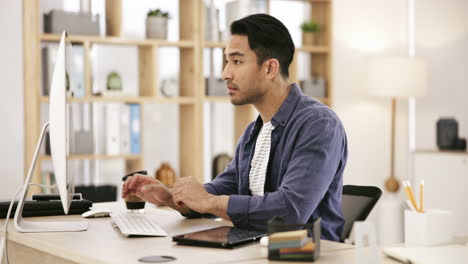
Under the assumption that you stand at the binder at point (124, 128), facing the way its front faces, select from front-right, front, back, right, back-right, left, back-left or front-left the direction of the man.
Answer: front

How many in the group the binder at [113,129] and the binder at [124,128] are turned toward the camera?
2

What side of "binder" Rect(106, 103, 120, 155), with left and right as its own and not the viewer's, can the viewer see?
front

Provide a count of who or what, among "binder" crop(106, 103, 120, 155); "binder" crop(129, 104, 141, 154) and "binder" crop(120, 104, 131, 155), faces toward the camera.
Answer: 3

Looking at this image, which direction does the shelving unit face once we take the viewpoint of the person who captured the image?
facing the viewer

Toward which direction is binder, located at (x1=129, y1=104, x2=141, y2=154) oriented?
toward the camera

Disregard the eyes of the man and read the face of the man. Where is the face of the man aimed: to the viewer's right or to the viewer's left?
to the viewer's left

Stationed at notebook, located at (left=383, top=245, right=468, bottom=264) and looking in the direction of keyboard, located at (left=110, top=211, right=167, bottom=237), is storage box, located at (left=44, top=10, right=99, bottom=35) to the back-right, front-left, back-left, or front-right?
front-right

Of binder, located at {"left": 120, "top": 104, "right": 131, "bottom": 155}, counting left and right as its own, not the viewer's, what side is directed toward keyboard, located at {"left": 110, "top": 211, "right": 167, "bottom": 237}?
front

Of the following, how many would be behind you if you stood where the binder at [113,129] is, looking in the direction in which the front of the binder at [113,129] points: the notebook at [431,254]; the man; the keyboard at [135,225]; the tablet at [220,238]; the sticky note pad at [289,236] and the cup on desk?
0

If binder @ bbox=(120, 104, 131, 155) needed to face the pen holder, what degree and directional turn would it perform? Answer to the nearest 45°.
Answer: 0° — it already faces it

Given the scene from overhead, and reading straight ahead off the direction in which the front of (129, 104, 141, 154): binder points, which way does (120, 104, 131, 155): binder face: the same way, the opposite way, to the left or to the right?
the same way

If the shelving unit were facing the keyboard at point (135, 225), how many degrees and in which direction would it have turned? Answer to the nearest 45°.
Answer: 0° — it already faces it

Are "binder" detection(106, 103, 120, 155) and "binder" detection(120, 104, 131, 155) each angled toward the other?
no
